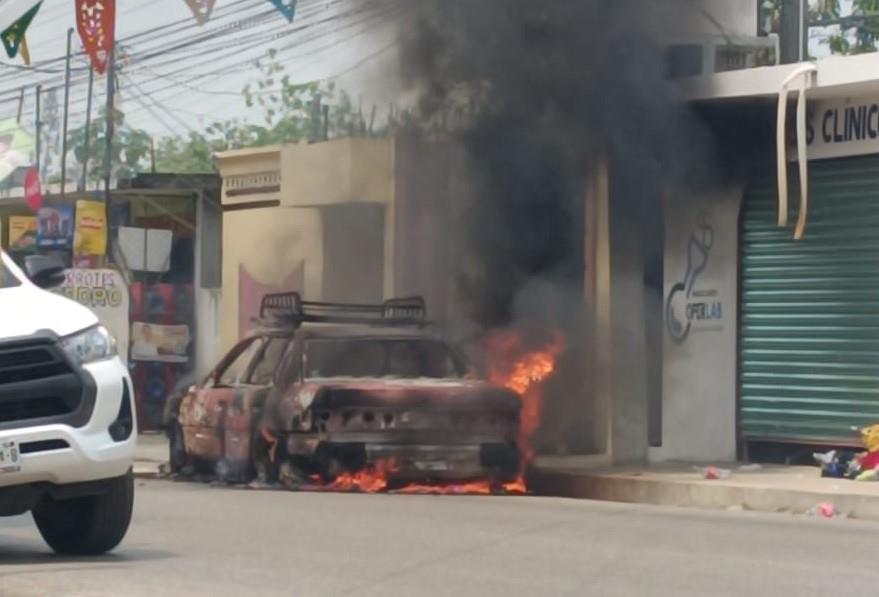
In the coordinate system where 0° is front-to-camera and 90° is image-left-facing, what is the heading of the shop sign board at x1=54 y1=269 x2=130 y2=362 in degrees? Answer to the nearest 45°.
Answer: approximately 0°

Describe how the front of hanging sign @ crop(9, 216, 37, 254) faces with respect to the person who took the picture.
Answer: facing the viewer

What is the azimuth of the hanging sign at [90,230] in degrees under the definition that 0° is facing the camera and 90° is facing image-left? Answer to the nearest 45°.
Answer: approximately 0°

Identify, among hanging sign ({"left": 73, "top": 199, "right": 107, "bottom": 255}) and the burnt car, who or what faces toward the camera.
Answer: the hanging sign

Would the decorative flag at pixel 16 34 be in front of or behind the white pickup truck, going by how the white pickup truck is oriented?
behind

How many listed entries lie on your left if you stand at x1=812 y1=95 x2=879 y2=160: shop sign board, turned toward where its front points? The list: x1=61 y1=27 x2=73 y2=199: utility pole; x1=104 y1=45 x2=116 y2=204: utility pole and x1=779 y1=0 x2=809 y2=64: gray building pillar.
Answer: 0

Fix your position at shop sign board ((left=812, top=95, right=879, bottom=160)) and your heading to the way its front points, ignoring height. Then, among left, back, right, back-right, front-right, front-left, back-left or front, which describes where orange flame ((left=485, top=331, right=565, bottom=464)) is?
front-right

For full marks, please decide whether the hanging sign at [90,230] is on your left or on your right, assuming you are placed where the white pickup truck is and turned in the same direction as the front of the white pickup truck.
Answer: on your left

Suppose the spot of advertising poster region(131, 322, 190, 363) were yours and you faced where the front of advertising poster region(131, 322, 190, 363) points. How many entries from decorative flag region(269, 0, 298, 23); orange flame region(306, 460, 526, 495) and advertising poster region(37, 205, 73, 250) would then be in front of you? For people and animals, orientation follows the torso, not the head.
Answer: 2

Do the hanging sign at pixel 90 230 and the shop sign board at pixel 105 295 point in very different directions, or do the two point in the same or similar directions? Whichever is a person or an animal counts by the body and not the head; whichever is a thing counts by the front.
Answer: same or similar directions

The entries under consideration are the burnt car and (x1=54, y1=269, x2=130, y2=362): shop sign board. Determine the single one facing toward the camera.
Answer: the shop sign board

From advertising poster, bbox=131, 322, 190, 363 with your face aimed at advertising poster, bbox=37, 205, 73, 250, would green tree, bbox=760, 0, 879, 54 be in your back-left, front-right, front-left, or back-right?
back-right
